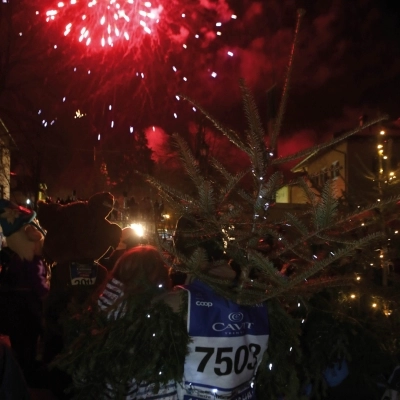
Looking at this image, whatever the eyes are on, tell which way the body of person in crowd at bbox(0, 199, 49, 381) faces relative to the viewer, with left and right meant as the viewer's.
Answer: facing away from the viewer and to the right of the viewer

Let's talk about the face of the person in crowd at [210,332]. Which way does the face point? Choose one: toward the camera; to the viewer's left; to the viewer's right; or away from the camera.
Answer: away from the camera

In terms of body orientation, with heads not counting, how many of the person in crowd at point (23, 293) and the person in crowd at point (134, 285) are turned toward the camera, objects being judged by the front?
0

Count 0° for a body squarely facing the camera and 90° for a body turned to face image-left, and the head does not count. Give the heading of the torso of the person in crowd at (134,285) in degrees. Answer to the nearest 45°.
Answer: approximately 180°

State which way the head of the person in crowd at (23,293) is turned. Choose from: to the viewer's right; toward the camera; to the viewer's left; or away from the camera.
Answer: to the viewer's right
